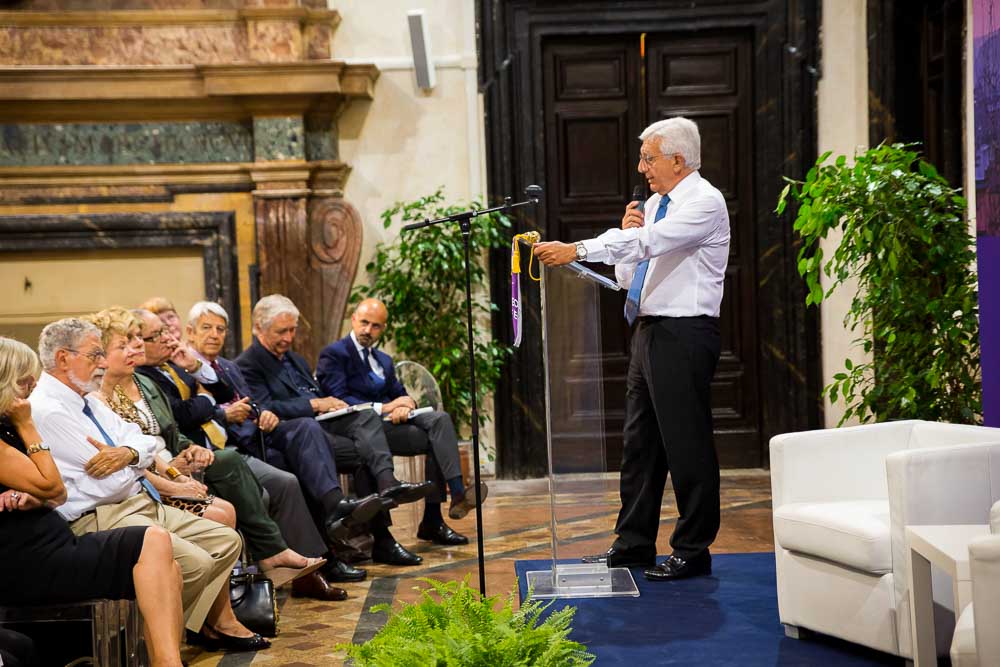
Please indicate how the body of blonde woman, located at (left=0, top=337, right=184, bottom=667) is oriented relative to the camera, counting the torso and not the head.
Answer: to the viewer's right

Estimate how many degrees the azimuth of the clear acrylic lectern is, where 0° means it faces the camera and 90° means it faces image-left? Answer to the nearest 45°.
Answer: approximately 90°

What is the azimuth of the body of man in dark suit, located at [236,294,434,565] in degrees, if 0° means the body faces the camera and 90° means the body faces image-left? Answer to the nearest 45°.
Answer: approximately 315°

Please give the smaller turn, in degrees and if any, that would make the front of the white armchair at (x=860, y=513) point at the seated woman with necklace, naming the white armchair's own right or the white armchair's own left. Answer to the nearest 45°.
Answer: approximately 45° to the white armchair's own right

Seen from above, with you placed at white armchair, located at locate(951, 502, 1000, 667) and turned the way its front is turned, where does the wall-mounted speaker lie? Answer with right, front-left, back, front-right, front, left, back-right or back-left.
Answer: front-right

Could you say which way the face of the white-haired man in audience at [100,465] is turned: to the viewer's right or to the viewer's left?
to the viewer's right

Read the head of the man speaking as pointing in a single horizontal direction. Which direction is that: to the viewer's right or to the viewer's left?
to the viewer's left

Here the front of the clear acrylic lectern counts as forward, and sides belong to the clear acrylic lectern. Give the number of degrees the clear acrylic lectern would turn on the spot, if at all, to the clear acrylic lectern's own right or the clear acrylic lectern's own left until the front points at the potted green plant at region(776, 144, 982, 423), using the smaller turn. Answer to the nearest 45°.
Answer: approximately 135° to the clear acrylic lectern's own right

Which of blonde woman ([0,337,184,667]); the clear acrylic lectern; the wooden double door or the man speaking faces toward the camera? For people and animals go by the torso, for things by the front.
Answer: the wooden double door

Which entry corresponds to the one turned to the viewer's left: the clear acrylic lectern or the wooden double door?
the clear acrylic lectern

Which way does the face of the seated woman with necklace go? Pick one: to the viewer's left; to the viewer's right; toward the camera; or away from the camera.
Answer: to the viewer's right

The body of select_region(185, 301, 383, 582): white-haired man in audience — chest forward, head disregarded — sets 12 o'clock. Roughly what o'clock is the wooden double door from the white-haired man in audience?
The wooden double door is roughly at 9 o'clock from the white-haired man in audience.

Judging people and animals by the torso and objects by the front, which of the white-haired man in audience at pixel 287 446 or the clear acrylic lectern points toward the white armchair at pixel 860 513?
the white-haired man in audience

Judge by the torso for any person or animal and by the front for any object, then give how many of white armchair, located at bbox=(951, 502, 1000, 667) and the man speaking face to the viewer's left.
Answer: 2

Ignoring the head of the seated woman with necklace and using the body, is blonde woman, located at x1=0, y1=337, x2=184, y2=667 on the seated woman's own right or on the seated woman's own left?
on the seated woman's own right
